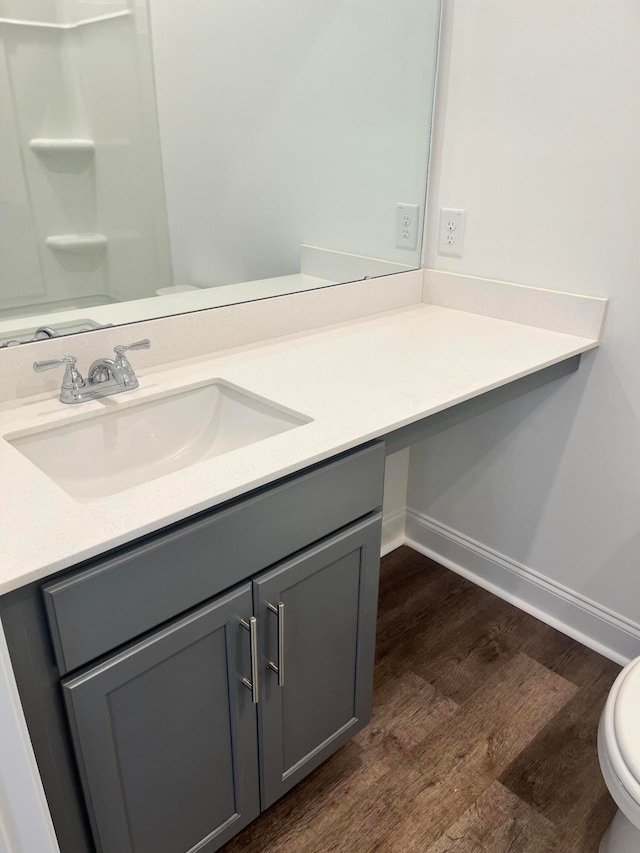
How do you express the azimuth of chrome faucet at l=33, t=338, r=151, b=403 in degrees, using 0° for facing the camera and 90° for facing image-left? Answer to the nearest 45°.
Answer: approximately 315°

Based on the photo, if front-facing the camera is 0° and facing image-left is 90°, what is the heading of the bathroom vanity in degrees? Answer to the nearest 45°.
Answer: approximately 315°

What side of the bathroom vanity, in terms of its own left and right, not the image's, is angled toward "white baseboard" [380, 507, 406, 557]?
left

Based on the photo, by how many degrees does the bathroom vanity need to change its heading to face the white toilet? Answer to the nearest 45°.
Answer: approximately 45° to its left

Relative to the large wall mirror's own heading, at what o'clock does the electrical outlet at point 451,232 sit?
The electrical outlet is roughly at 10 o'clock from the large wall mirror.

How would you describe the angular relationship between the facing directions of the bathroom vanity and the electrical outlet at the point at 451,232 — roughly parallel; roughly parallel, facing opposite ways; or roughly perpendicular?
roughly perpendicular

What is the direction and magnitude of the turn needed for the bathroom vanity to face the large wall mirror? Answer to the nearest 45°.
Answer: approximately 135° to its left

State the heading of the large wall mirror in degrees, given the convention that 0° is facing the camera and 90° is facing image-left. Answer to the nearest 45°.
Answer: approximately 315°

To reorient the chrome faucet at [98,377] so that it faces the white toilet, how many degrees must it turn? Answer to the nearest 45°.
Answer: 0° — it already faces it
